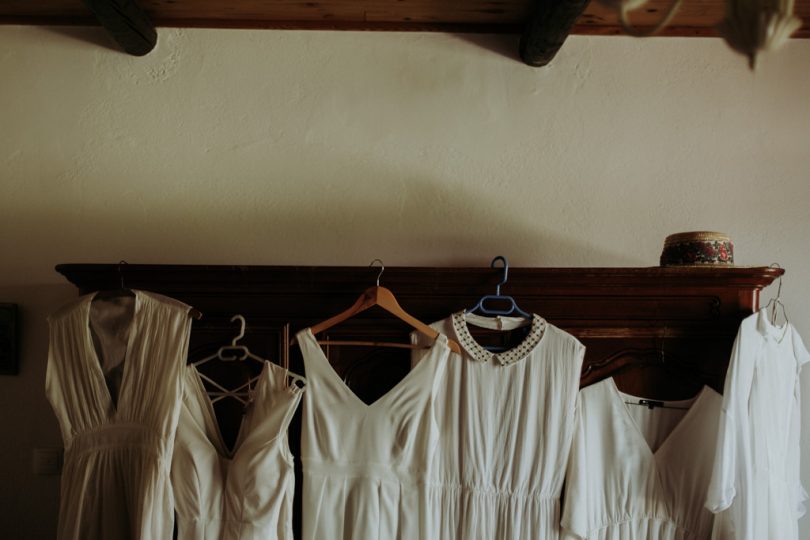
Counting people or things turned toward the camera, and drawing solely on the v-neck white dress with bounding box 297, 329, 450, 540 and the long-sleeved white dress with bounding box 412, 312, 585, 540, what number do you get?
2

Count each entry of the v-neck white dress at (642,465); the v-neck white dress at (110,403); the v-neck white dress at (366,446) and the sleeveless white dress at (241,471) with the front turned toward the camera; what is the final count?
4

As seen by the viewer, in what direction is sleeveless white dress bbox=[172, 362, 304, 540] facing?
toward the camera

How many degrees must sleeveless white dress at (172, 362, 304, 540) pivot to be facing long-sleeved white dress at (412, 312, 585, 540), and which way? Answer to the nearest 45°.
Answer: approximately 90° to its left

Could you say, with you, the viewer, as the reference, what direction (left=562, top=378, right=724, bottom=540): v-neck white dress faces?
facing the viewer

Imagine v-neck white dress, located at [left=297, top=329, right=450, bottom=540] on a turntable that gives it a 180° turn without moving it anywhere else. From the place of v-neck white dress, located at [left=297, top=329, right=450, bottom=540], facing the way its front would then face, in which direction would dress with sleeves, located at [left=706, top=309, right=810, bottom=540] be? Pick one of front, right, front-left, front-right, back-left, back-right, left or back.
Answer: right

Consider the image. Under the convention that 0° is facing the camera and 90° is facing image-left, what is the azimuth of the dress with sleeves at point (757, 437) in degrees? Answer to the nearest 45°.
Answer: approximately 315°

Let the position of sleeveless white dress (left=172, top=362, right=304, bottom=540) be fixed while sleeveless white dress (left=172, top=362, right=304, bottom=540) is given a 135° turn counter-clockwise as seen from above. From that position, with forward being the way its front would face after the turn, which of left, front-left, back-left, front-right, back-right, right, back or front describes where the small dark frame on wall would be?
left

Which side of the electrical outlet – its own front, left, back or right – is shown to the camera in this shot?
front
